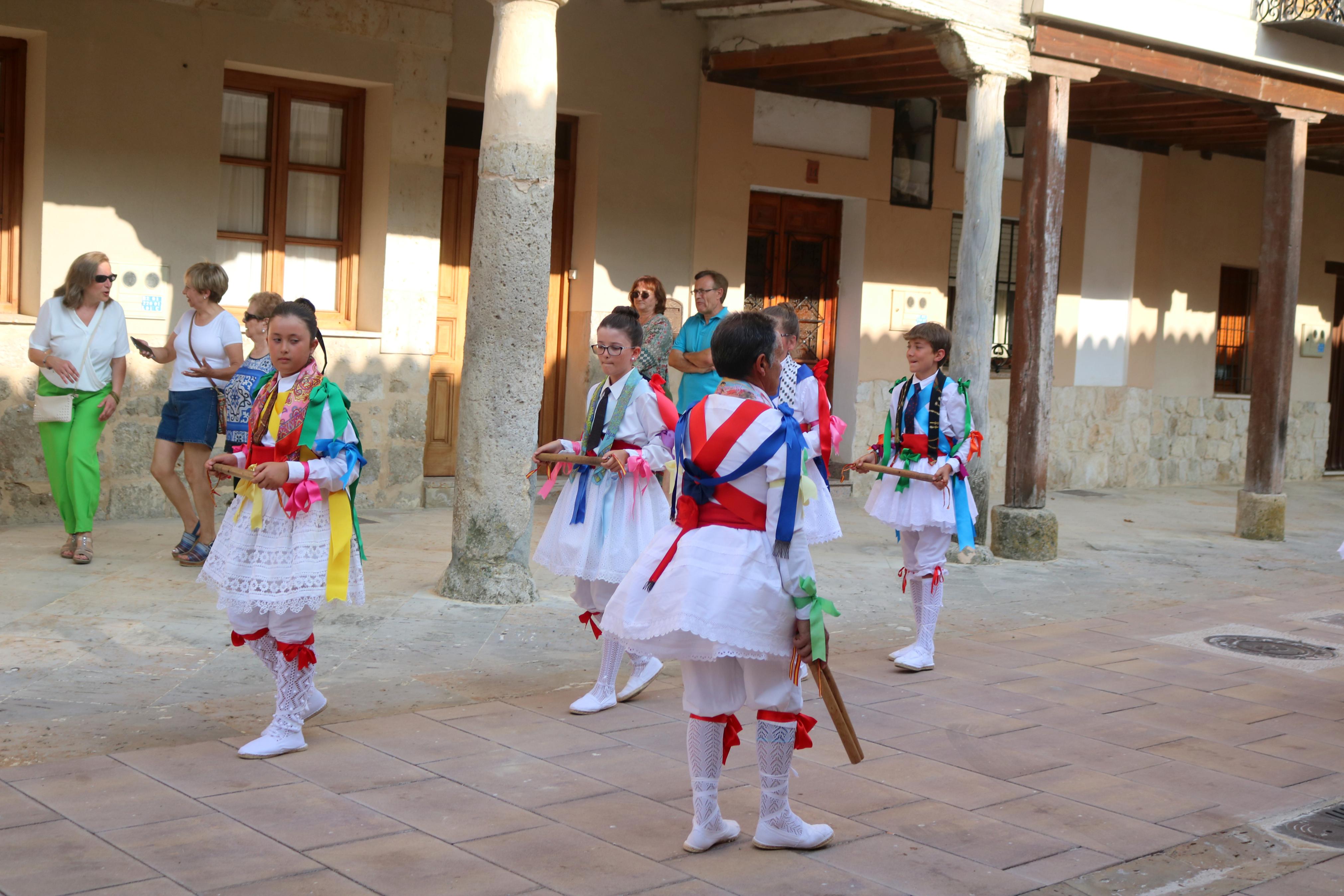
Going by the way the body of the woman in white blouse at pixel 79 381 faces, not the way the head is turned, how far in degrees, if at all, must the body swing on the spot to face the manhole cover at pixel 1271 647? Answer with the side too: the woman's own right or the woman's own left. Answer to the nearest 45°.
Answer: approximately 45° to the woman's own left

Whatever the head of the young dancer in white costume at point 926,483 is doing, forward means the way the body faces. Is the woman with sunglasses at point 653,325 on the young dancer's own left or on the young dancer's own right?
on the young dancer's own right

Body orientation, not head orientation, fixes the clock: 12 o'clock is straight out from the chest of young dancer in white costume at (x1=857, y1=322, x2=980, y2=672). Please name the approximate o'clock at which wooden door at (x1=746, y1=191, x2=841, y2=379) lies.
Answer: The wooden door is roughly at 4 o'clock from the young dancer in white costume.

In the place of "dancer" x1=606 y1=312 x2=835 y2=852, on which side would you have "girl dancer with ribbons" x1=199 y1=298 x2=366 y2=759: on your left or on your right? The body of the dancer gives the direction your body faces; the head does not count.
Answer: on your left

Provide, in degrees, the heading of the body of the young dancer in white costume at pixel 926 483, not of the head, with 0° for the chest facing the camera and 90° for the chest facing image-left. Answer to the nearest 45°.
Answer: approximately 45°
